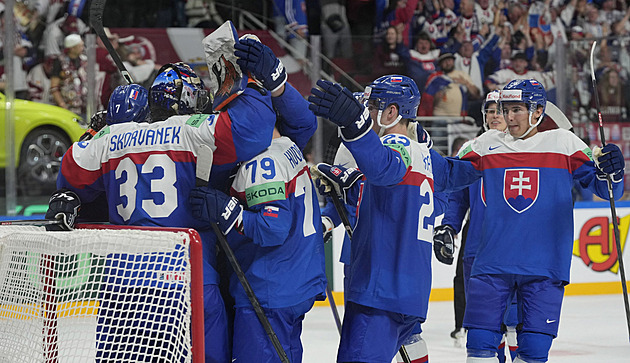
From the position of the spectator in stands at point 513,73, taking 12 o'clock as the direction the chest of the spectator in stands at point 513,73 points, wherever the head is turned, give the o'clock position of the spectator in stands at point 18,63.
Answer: the spectator in stands at point 18,63 is roughly at 2 o'clock from the spectator in stands at point 513,73.

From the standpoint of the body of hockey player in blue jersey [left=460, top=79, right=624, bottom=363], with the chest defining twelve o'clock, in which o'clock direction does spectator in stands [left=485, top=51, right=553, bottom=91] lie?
The spectator in stands is roughly at 6 o'clock from the hockey player in blue jersey.

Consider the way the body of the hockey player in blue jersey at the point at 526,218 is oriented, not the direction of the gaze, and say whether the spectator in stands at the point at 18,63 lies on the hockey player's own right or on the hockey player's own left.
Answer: on the hockey player's own right

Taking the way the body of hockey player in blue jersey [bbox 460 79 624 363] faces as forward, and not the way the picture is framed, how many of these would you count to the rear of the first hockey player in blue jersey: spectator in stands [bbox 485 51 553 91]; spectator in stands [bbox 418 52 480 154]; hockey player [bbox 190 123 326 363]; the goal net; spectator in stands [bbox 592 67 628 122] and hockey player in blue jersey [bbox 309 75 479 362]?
3

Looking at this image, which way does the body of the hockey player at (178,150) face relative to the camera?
away from the camera

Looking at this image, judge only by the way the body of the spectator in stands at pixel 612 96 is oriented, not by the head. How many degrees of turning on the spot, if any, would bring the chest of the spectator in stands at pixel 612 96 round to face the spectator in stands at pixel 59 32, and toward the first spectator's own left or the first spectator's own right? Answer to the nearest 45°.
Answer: approximately 45° to the first spectator's own right
